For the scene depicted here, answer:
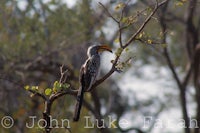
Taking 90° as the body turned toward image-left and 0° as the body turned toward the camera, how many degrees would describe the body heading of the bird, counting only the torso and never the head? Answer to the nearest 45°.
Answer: approximately 270°
